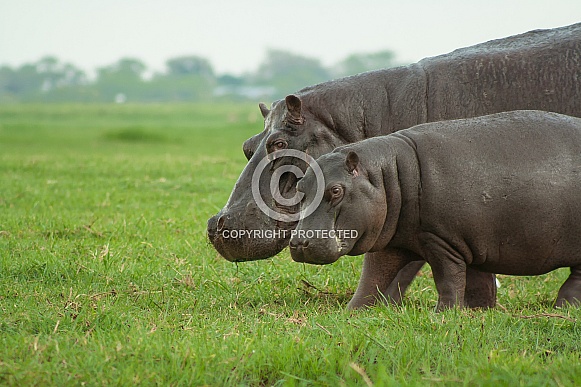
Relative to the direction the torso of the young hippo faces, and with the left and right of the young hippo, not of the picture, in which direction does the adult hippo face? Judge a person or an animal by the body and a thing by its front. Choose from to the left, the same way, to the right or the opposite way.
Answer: the same way

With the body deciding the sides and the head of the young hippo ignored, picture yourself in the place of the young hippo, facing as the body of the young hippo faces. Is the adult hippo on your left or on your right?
on your right

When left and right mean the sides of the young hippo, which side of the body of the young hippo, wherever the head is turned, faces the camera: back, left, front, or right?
left

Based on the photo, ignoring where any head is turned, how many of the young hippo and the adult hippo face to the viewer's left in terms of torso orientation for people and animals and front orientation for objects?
2

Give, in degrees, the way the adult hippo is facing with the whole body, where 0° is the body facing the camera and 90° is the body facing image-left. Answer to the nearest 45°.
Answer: approximately 90°

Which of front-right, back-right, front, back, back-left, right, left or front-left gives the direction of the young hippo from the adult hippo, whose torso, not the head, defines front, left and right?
left
